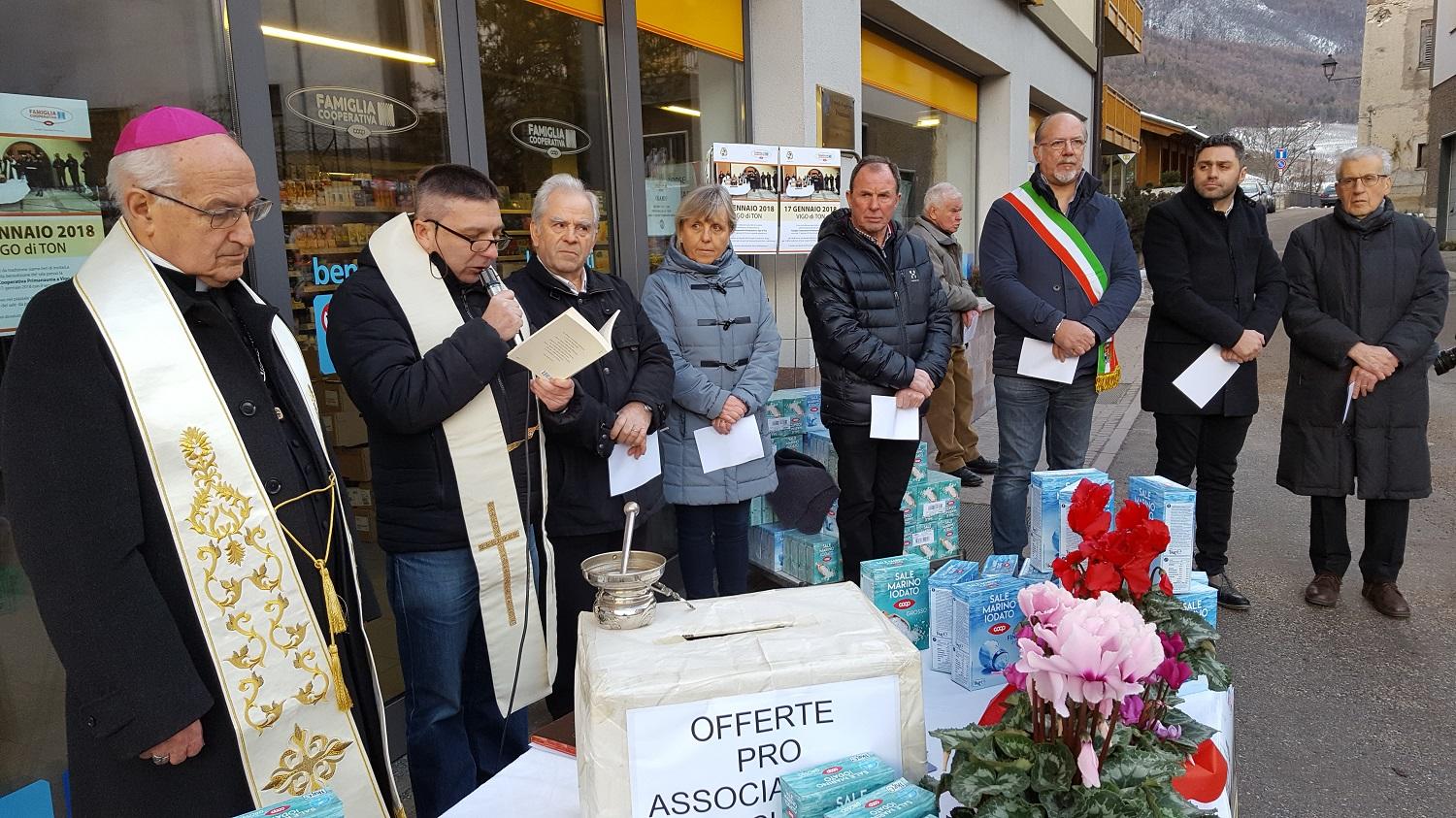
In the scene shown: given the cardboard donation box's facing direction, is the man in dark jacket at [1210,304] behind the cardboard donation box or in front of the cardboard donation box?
behind

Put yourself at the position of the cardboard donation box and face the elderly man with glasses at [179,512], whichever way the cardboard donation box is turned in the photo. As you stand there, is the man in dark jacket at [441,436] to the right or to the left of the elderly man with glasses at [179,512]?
right

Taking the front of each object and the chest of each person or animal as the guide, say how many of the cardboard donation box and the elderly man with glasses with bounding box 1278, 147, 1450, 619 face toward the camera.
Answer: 2

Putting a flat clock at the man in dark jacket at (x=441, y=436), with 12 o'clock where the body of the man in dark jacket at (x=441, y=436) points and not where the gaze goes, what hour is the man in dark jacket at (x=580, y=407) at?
the man in dark jacket at (x=580, y=407) is roughly at 9 o'clock from the man in dark jacket at (x=441, y=436).

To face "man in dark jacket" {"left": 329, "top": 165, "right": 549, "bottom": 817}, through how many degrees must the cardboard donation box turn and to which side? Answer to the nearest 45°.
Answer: approximately 135° to its right

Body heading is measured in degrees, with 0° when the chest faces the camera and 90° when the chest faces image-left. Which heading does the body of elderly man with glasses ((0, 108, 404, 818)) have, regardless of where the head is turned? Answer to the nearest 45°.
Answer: approximately 315°
